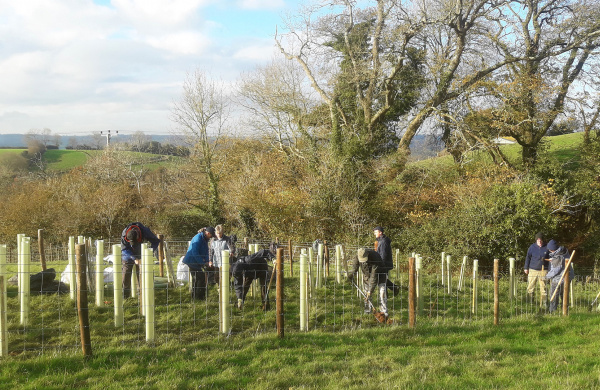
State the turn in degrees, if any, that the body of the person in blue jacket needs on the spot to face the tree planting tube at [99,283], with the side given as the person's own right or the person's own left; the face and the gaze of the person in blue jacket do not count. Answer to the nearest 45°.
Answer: approximately 135° to the person's own right

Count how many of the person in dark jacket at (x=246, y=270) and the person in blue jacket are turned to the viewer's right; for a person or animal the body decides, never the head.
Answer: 2

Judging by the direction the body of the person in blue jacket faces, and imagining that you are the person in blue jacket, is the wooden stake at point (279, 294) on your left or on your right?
on your right

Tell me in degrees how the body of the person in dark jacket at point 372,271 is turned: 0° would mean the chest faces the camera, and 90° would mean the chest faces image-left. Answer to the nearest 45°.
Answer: approximately 45°

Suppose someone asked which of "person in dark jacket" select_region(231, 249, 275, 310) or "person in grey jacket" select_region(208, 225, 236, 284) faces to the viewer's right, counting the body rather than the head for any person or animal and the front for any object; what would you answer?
the person in dark jacket

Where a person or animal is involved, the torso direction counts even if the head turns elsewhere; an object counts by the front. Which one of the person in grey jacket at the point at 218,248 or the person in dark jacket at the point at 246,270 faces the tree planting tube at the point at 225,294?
the person in grey jacket
